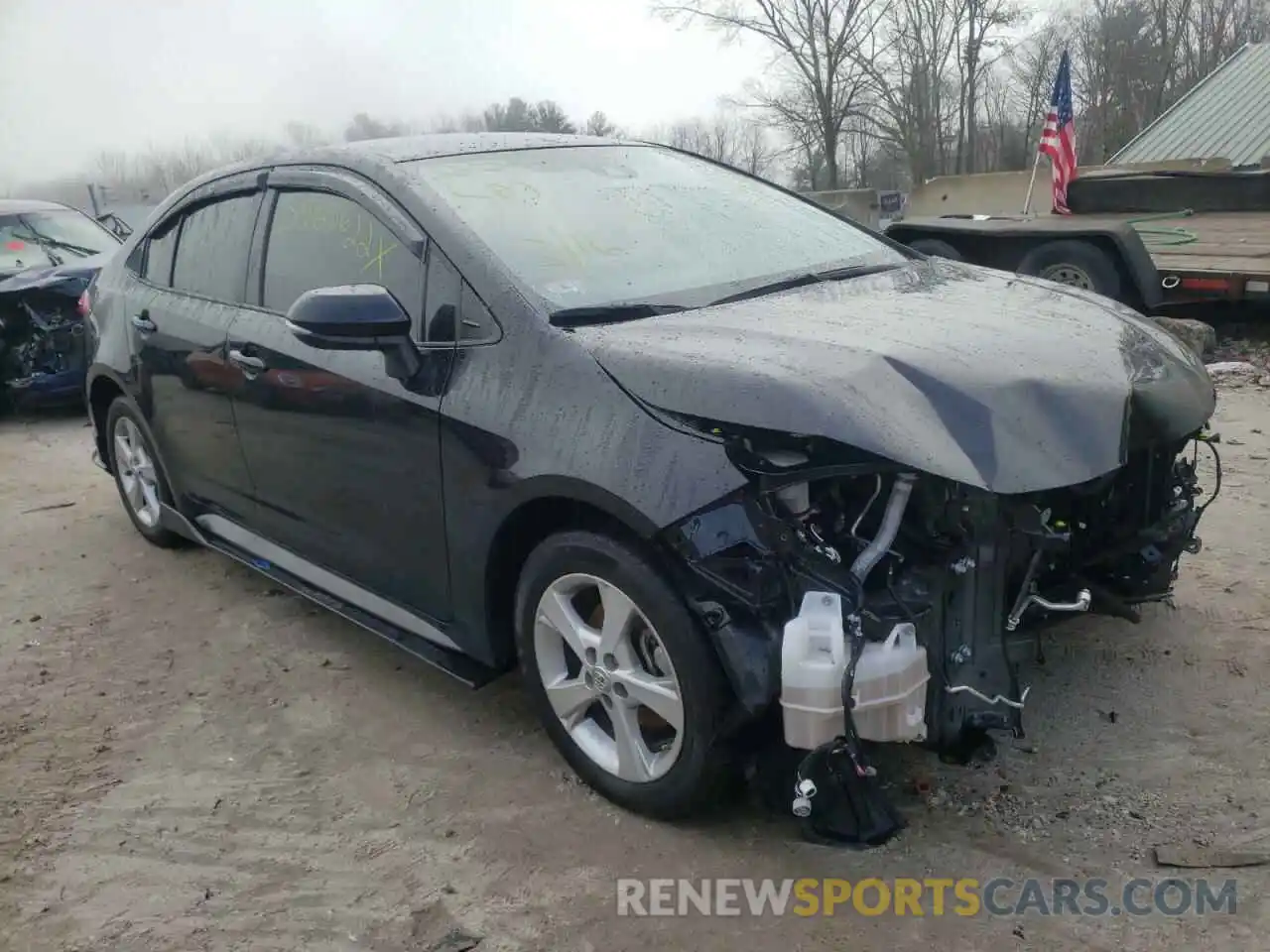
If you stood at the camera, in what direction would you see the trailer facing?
facing away from the viewer and to the left of the viewer

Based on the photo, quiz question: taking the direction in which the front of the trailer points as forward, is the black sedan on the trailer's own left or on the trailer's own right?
on the trailer's own left

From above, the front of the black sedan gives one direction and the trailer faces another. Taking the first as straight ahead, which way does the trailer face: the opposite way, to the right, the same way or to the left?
the opposite way

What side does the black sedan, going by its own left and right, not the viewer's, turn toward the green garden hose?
left

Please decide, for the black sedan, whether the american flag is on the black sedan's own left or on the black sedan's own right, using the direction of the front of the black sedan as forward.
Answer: on the black sedan's own left

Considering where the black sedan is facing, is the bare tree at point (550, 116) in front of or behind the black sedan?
behind

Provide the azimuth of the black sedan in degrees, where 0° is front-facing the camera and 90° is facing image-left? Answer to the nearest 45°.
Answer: approximately 315°
